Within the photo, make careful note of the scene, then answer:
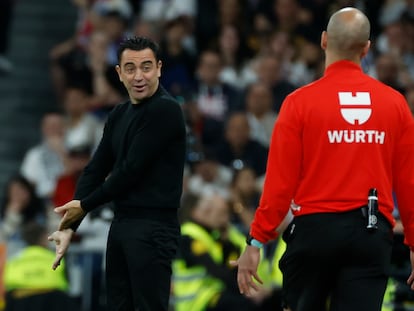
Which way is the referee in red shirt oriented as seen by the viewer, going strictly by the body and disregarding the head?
away from the camera
